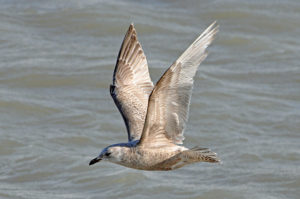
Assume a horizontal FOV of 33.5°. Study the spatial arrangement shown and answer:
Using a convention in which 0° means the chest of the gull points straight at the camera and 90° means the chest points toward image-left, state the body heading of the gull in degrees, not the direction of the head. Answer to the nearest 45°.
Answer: approximately 90°
